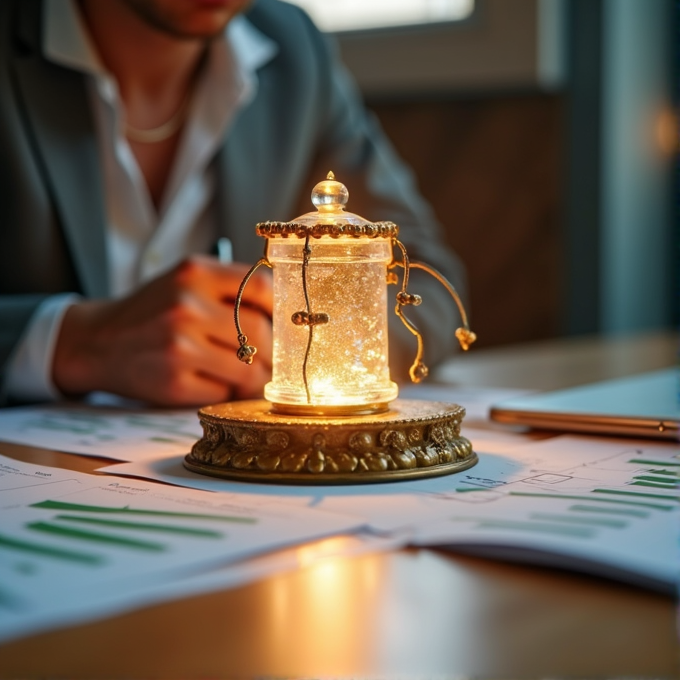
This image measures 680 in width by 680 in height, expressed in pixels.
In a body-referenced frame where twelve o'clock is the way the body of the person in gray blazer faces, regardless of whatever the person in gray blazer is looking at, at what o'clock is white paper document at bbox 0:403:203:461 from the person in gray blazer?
The white paper document is roughly at 12 o'clock from the person in gray blazer.

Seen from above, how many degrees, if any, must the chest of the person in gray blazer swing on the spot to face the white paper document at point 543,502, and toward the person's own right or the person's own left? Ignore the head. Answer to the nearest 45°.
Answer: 0° — they already face it

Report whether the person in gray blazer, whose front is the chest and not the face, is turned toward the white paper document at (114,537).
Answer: yes

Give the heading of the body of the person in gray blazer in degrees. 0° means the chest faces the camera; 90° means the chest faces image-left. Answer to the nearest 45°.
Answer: approximately 0°

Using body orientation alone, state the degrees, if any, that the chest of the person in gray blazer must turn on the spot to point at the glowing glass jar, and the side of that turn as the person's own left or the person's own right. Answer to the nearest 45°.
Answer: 0° — they already face it
